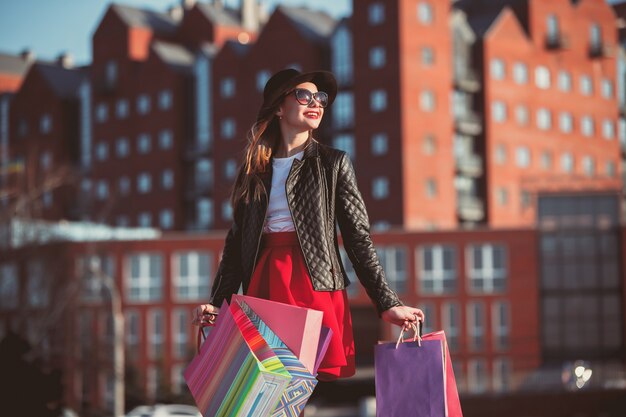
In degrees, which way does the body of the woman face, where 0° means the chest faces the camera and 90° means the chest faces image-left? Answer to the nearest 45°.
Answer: approximately 0°
